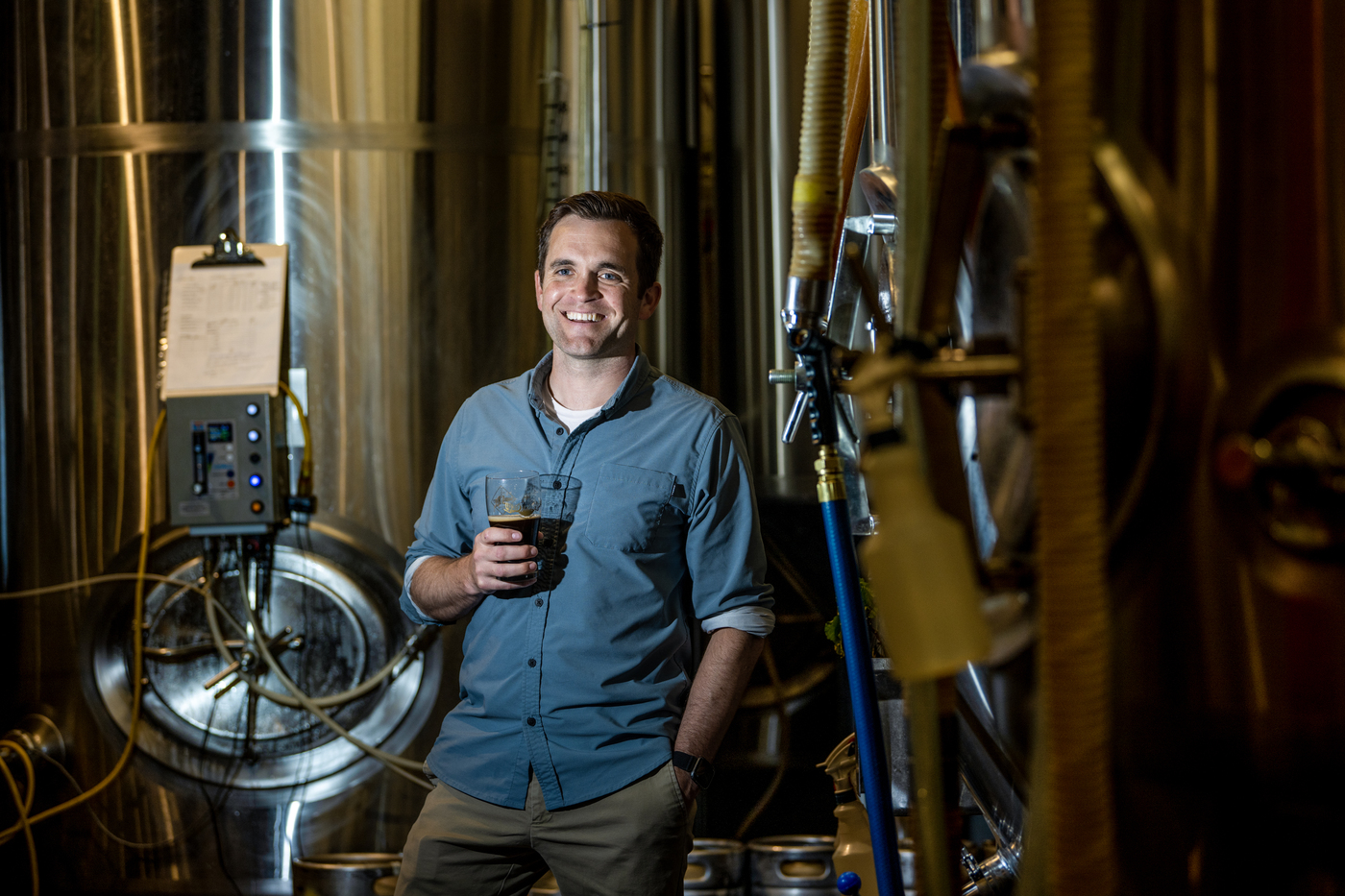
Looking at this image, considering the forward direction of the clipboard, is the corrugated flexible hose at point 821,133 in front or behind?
in front

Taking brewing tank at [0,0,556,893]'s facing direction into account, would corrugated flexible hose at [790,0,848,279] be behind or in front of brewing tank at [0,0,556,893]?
in front

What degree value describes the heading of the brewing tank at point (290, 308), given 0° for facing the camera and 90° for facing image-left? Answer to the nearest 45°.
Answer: approximately 0°

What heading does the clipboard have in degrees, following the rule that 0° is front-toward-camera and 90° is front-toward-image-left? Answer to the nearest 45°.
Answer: approximately 0°

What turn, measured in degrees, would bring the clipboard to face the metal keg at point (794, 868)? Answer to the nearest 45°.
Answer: approximately 45° to its left
